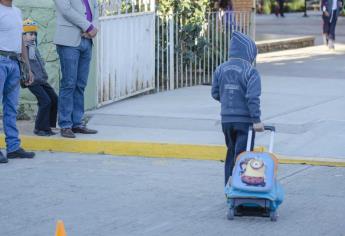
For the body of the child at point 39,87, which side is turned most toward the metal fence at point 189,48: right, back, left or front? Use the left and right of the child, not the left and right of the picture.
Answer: left

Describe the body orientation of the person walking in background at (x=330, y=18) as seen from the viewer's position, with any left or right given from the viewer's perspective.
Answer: facing the viewer

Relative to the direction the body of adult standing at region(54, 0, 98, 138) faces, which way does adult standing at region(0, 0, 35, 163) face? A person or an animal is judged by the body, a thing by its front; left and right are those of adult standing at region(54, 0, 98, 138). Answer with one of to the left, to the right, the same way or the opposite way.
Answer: the same way

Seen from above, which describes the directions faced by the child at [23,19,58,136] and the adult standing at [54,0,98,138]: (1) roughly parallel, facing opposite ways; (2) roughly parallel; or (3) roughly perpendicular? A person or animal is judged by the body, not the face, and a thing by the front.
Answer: roughly parallel

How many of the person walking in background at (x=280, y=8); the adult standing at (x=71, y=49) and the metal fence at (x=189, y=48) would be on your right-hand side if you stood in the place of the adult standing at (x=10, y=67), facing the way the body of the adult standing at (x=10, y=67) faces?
0

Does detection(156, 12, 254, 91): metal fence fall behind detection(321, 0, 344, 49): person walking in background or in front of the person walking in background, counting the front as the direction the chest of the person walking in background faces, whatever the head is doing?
in front

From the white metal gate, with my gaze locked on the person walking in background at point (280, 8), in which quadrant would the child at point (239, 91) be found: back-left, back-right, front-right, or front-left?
back-right

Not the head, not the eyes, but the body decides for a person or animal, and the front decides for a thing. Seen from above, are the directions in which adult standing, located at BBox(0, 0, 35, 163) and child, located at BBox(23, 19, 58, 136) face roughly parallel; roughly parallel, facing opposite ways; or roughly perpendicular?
roughly parallel

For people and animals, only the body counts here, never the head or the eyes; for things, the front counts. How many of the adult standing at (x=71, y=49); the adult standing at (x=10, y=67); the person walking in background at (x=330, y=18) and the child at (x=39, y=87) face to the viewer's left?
0

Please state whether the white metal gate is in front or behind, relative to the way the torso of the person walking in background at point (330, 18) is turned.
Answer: in front
